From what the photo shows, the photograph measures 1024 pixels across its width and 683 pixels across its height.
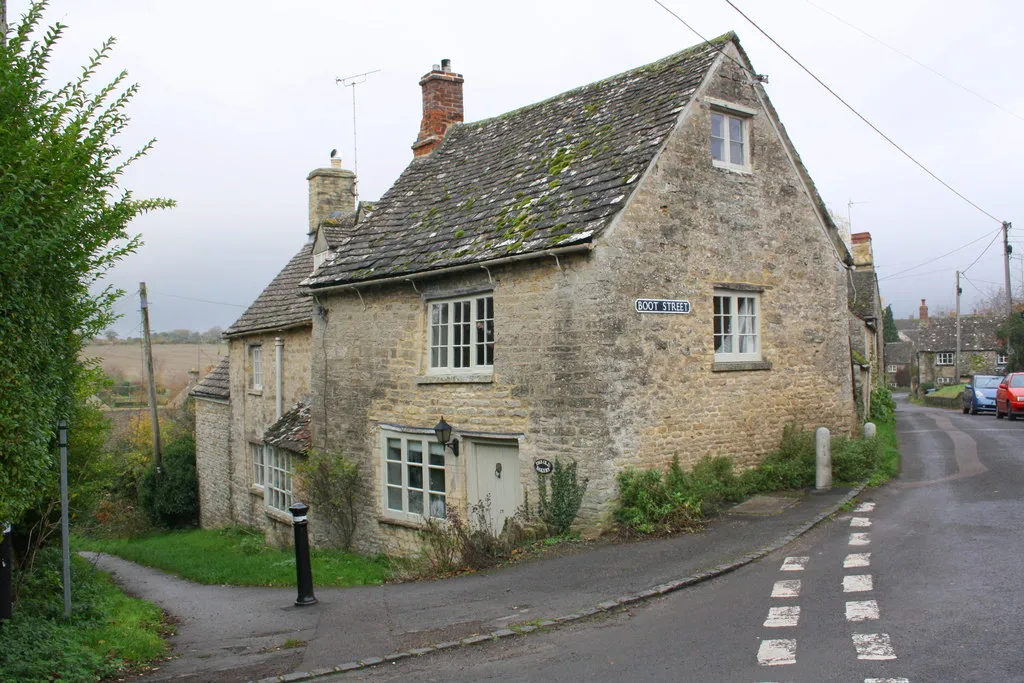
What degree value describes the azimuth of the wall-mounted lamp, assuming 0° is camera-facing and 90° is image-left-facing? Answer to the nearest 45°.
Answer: approximately 45°

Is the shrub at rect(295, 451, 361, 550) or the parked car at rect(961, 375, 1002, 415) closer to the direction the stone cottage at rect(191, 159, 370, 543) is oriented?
the shrub

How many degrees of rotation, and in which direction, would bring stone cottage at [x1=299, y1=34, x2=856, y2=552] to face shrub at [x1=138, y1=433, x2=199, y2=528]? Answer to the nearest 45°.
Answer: approximately 90° to its right

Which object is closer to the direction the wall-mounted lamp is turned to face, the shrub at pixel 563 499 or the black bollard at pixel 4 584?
the black bollard

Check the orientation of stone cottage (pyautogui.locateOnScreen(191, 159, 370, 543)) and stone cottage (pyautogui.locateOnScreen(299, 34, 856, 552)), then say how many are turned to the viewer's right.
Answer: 0

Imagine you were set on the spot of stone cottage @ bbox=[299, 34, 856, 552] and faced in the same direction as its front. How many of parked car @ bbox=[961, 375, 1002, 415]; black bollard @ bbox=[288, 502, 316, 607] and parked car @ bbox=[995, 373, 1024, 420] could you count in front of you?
1

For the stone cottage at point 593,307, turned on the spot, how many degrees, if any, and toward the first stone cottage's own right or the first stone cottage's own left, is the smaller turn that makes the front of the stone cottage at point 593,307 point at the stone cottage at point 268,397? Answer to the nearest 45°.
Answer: approximately 90° to the first stone cottage's own right

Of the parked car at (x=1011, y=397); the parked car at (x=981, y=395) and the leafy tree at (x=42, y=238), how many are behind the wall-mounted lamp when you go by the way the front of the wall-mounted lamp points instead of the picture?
2

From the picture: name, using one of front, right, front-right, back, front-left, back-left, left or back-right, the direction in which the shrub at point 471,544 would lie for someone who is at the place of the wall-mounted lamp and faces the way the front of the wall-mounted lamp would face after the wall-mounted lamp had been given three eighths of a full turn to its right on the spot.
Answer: back

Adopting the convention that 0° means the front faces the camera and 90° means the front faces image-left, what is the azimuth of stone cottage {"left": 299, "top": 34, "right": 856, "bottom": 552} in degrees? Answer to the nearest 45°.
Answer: approximately 45°

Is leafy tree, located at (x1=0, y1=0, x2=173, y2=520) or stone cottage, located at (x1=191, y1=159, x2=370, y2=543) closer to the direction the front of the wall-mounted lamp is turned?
the leafy tree

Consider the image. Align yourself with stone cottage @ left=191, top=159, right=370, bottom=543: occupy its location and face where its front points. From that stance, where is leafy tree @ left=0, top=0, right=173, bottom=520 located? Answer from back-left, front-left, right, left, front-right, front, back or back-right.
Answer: front-left

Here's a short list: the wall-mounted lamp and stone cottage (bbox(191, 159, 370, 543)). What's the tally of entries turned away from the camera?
0

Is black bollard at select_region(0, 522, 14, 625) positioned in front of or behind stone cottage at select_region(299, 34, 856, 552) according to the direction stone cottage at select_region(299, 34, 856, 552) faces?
in front
